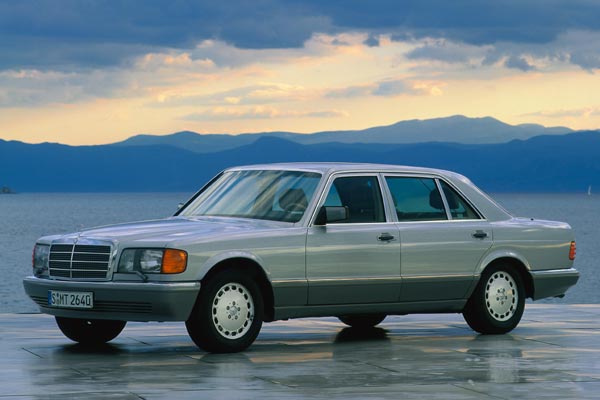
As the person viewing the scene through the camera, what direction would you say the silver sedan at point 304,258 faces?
facing the viewer and to the left of the viewer
